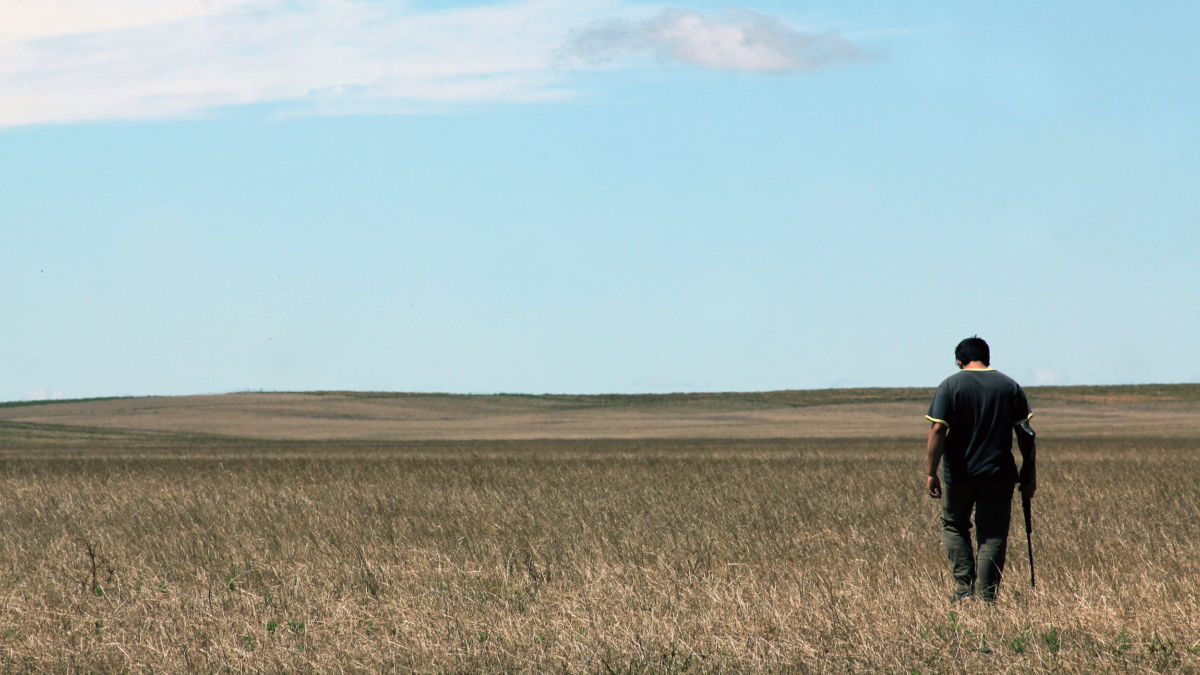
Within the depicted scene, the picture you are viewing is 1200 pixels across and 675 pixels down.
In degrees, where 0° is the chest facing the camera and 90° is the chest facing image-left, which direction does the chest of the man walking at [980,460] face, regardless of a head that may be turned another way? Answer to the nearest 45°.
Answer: approximately 180°
